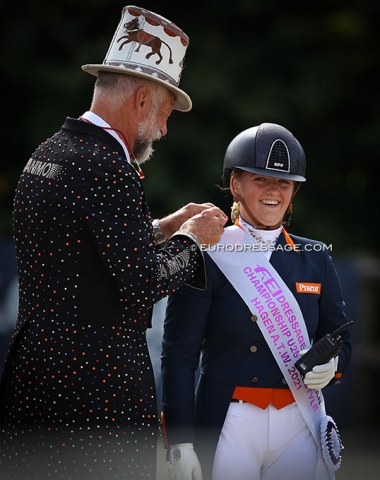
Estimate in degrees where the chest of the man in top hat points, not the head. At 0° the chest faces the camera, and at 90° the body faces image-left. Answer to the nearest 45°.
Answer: approximately 225°

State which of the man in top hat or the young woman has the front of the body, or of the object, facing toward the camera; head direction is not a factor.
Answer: the young woman

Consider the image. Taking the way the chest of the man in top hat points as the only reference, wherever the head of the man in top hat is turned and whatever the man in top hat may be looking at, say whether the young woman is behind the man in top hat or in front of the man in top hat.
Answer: in front

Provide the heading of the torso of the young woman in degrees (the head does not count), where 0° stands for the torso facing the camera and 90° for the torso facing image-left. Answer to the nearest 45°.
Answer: approximately 0°

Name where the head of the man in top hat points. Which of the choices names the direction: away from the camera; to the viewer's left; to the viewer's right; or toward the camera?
to the viewer's right

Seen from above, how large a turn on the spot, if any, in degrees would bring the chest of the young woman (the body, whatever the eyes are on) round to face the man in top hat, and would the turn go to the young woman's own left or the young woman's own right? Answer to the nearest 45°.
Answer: approximately 45° to the young woman's own right

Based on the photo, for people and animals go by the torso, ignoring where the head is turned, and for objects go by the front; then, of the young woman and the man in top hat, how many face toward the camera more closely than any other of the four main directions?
1
